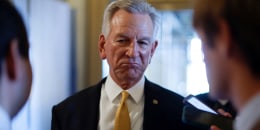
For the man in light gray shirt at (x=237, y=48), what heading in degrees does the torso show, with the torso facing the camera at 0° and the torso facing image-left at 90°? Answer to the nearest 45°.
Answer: approximately 135°

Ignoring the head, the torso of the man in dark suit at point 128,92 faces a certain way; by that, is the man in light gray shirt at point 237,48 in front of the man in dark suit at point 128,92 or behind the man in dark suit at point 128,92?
in front

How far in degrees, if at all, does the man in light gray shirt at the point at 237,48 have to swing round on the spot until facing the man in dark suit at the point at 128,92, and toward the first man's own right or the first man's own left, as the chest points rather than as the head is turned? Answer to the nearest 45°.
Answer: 0° — they already face them

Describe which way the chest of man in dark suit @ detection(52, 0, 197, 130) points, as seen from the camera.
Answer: toward the camera

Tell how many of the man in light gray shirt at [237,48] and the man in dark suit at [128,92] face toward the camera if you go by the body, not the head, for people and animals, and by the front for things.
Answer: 1

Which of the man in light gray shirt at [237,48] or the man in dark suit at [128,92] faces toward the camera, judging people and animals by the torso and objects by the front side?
the man in dark suit at [128,92]
